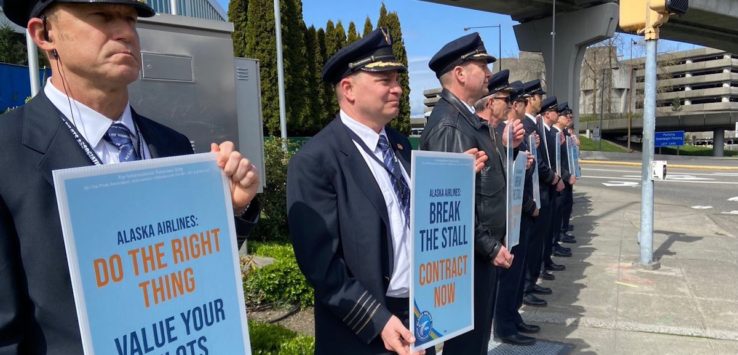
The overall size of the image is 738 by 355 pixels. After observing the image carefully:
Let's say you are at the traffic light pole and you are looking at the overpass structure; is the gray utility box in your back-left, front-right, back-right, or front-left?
back-left

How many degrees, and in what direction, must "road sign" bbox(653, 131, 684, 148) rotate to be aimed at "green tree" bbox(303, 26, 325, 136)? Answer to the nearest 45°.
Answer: approximately 45° to its right

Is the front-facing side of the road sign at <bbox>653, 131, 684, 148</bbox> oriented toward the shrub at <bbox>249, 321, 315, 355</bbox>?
yes

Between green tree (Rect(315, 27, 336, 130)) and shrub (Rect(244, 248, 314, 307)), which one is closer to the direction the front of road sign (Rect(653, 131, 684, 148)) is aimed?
the shrub

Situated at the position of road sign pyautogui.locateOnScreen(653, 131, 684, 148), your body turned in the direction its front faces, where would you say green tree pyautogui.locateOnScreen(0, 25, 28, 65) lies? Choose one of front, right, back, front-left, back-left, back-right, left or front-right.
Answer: front-right

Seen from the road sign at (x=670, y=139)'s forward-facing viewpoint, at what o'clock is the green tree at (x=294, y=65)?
The green tree is roughly at 1 o'clock from the road sign.

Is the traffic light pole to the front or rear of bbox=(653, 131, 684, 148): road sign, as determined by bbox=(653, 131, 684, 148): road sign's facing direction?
to the front

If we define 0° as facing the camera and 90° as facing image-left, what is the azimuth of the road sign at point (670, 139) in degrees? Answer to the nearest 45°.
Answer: approximately 0°

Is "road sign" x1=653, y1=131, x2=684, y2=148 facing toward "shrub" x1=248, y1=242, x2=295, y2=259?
yes

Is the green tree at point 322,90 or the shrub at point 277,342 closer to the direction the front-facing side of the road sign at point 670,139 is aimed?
the shrub

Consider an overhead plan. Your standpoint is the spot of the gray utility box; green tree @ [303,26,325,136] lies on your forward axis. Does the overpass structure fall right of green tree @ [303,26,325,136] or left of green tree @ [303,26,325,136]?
right
